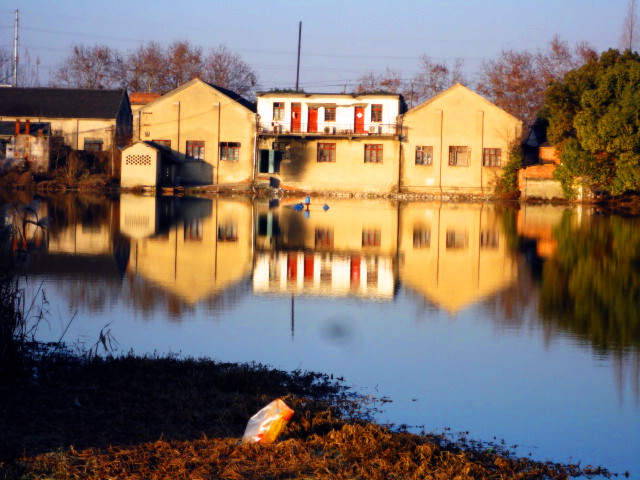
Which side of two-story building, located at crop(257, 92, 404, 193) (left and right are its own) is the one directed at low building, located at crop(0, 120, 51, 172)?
right

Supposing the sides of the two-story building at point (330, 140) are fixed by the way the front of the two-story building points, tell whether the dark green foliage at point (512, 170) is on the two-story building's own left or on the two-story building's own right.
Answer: on the two-story building's own left

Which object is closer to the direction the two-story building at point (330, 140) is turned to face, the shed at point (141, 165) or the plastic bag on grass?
the plastic bag on grass

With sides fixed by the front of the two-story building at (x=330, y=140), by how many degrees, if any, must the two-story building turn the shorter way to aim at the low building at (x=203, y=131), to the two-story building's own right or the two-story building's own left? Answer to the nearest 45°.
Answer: approximately 90° to the two-story building's own right

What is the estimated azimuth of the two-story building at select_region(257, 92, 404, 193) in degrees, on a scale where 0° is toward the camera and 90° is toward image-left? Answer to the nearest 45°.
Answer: approximately 0°

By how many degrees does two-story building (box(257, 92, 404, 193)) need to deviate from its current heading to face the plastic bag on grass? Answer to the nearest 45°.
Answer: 0° — it already faces it

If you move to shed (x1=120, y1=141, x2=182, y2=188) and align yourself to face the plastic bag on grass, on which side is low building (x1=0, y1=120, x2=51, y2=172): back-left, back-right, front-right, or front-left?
back-right

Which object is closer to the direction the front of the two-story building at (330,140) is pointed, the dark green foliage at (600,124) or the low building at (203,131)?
the dark green foliage

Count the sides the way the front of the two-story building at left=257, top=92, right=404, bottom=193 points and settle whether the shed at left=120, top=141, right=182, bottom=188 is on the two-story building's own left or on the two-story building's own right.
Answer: on the two-story building's own right

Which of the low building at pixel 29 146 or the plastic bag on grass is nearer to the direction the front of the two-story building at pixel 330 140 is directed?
the plastic bag on grass
